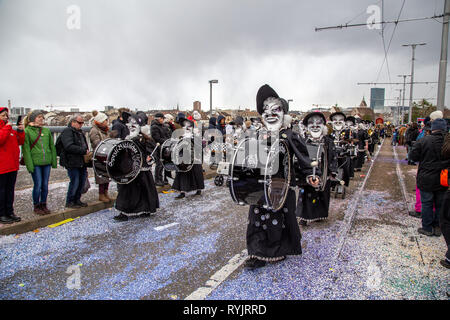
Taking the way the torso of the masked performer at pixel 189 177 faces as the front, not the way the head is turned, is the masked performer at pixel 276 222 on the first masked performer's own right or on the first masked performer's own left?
on the first masked performer's own left

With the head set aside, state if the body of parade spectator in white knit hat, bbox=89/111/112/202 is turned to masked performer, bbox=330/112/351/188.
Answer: yes

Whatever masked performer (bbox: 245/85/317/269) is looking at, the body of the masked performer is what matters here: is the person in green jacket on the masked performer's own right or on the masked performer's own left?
on the masked performer's own right

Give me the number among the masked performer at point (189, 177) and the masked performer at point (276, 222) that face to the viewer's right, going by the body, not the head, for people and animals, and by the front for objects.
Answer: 0

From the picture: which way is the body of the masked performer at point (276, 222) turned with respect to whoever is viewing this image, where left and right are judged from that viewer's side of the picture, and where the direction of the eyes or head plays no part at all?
facing the viewer and to the left of the viewer

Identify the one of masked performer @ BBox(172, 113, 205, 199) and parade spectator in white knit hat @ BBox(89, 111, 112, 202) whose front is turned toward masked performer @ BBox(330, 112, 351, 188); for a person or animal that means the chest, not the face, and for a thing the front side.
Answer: the parade spectator in white knit hat

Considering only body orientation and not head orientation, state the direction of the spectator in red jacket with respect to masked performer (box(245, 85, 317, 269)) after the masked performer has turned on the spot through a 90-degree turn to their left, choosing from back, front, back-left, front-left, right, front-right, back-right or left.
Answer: back-right

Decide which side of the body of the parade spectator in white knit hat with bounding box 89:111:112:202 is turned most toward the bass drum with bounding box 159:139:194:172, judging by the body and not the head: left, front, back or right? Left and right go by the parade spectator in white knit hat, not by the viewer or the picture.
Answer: front

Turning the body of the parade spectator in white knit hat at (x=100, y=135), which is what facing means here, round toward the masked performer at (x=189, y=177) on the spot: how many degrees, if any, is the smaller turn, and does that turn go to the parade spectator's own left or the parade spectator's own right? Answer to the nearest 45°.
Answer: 0° — they already face them

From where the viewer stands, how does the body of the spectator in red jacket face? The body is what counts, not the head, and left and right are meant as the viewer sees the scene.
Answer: facing the viewer and to the right of the viewer

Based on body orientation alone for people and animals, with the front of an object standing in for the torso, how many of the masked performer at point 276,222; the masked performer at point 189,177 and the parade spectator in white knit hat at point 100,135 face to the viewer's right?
1
